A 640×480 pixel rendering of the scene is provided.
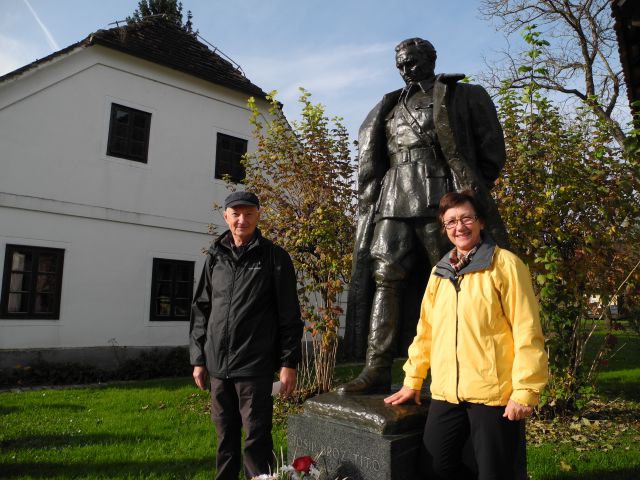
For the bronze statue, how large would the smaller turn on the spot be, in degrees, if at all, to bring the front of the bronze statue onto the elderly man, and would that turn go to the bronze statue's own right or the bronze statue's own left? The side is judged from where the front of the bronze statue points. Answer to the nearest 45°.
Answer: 0° — it already faces them

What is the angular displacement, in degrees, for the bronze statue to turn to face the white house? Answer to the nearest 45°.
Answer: approximately 90° to its right

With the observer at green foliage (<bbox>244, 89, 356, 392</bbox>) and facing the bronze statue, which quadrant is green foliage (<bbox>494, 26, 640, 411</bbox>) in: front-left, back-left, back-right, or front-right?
front-left

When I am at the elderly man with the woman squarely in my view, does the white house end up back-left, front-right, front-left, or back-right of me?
back-left

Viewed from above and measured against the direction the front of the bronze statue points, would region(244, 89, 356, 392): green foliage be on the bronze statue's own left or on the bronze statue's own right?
on the bronze statue's own right

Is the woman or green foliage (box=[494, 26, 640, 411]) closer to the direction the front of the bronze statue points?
the woman

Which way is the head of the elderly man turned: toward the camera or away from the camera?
toward the camera

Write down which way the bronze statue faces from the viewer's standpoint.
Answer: facing the viewer and to the left of the viewer

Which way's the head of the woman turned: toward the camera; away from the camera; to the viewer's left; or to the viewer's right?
toward the camera

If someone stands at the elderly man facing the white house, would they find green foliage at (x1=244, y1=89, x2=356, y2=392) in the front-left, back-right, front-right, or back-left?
front-right
